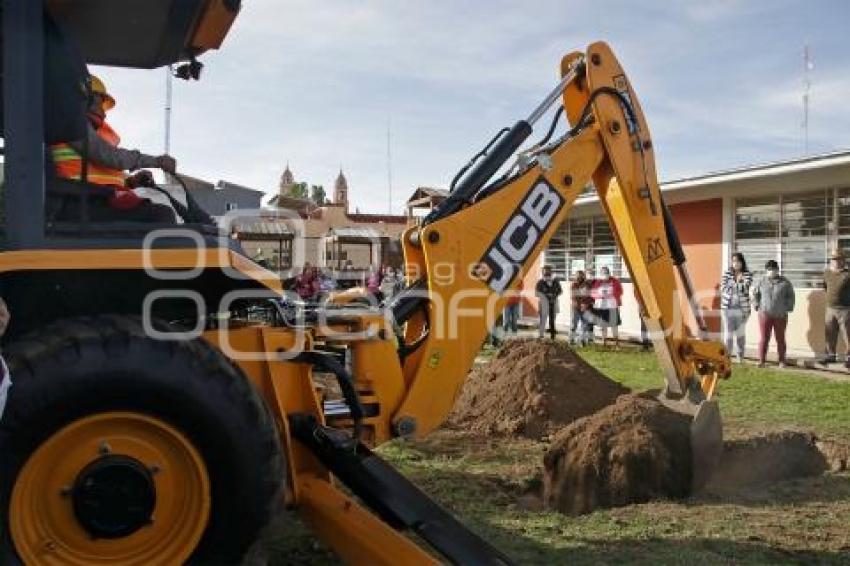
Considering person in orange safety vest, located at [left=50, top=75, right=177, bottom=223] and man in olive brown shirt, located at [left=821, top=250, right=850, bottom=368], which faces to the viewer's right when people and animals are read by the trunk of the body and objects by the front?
the person in orange safety vest

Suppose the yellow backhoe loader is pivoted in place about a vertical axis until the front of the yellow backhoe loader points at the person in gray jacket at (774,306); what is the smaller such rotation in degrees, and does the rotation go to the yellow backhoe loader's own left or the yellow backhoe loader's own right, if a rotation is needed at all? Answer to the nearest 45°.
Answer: approximately 135° to the yellow backhoe loader's own right

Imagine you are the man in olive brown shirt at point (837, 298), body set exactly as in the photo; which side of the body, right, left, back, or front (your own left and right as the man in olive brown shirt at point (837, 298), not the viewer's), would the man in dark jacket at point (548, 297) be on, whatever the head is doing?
right

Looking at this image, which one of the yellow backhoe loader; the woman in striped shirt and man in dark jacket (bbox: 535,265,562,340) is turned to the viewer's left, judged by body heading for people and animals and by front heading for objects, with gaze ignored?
the yellow backhoe loader

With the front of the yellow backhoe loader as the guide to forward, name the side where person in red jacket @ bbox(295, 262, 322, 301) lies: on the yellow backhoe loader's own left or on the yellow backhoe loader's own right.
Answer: on the yellow backhoe loader's own right

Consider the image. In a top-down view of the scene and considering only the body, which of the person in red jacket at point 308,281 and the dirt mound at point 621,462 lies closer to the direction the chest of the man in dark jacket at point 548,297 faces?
the dirt mound

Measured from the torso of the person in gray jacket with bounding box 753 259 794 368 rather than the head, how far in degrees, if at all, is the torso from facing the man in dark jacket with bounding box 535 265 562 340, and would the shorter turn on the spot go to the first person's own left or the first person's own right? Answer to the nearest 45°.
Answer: approximately 135° to the first person's own right

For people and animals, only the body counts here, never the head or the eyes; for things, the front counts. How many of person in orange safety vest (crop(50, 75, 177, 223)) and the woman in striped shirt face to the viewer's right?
1

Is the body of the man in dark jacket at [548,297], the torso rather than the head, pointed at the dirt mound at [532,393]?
yes

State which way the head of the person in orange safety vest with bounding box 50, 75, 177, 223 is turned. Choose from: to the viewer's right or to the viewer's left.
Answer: to the viewer's right

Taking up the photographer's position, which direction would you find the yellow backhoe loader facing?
facing to the left of the viewer

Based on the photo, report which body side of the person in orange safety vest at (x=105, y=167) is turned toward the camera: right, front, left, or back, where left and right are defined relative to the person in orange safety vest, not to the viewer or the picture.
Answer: right

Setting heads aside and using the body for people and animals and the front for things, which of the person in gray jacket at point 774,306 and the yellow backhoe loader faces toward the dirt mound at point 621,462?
the person in gray jacket
